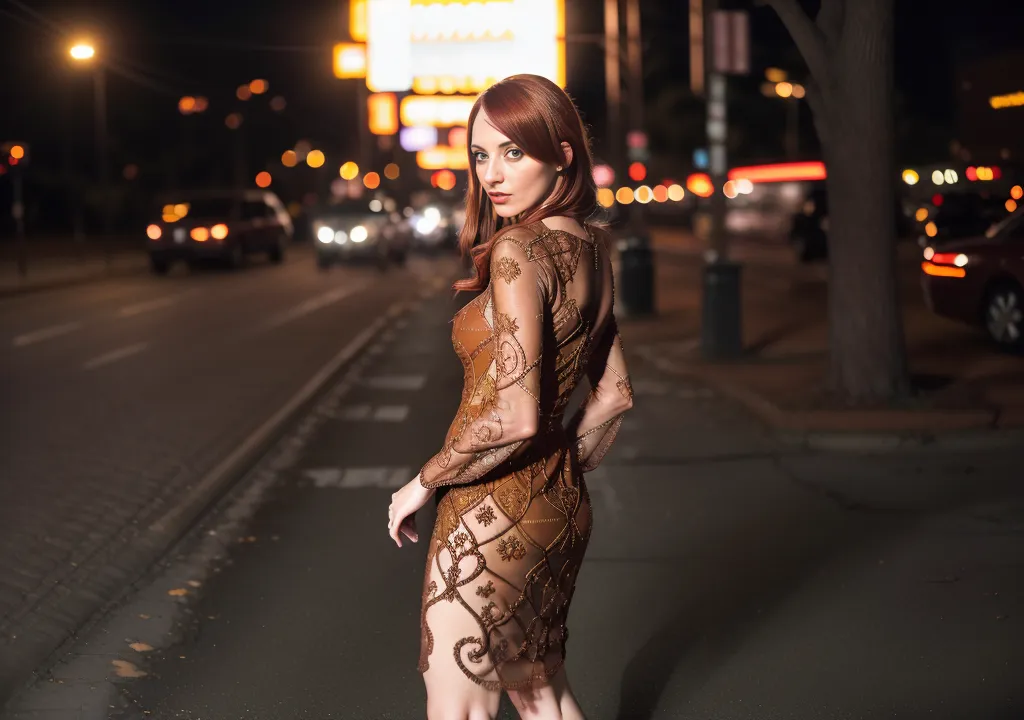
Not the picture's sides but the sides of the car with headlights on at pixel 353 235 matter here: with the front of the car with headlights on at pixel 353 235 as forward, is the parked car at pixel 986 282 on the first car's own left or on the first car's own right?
on the first car's own left

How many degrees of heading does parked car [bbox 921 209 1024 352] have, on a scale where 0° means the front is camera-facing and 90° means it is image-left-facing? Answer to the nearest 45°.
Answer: approximately 225°

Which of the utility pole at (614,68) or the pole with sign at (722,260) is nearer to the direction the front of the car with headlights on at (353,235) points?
the pole with sign

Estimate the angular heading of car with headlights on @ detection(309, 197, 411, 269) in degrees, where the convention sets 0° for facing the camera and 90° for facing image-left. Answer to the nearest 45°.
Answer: approximately 45°

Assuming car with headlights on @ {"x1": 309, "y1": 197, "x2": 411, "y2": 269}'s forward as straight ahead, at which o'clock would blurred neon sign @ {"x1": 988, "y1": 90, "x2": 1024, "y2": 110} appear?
The blurred neon sign is roughly at 8 o'clock from the car with headlights on.

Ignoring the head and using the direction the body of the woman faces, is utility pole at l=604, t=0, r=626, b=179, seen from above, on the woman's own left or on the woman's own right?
on the woman's own right

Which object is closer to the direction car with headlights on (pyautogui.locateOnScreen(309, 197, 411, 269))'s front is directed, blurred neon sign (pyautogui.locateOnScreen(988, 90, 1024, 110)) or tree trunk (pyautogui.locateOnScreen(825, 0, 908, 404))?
the tree trunk

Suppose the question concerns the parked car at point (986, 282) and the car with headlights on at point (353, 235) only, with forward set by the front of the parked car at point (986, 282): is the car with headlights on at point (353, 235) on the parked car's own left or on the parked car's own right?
on the parked car's own left
